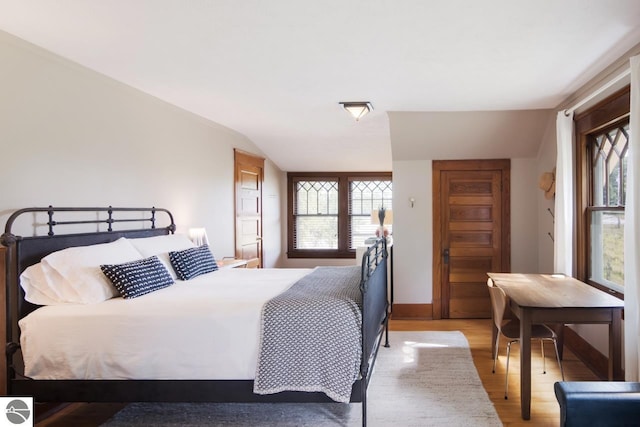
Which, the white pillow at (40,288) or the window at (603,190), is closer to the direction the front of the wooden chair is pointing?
the window

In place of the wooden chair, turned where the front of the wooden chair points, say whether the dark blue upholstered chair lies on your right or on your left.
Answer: on your right

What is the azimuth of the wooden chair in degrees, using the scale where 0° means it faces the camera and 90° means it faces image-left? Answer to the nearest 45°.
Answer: approximately 270°

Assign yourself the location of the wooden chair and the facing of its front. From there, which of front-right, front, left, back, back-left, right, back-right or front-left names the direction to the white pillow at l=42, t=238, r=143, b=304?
back-right

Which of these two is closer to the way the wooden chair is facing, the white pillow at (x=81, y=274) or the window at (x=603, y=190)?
the window

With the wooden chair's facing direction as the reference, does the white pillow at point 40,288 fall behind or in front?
behind
